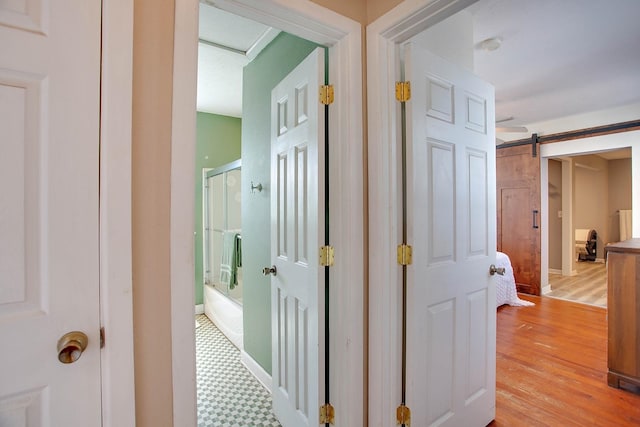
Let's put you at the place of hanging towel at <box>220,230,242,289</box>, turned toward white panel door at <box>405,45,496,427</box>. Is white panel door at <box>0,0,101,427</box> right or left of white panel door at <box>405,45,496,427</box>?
right
